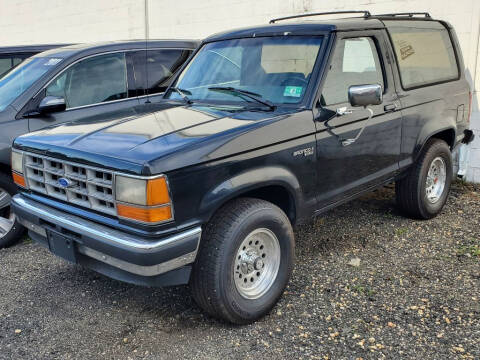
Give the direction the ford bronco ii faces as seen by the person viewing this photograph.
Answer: facing the viewer and to the left of the viewer

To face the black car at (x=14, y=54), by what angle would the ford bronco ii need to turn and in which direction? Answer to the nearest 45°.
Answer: approximately 90° to its right

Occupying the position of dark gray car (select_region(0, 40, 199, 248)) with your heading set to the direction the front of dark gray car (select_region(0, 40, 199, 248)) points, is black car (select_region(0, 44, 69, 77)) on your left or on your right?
on your right

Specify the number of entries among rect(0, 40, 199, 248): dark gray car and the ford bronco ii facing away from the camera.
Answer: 0
